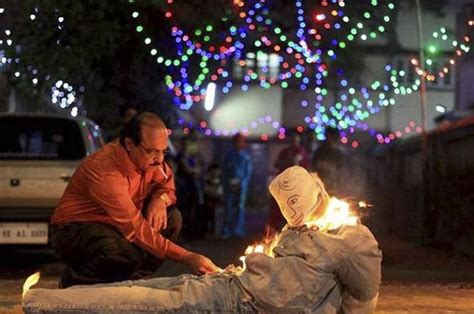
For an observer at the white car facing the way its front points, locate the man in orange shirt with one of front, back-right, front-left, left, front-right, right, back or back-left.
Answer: back

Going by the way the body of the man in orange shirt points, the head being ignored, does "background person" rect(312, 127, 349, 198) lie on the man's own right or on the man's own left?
on the man's own left

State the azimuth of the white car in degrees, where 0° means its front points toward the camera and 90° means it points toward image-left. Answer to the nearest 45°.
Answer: approximately 180°

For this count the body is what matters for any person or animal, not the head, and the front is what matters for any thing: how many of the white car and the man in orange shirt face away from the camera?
1

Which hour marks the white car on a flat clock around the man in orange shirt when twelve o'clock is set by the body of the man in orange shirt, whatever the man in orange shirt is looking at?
The white car is roughly at 7 o'clock from the man in orange shirt.

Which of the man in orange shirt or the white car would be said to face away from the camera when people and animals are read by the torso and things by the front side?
the white car
